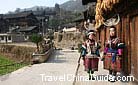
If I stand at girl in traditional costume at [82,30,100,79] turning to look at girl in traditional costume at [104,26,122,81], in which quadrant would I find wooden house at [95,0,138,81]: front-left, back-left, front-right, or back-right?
front-left

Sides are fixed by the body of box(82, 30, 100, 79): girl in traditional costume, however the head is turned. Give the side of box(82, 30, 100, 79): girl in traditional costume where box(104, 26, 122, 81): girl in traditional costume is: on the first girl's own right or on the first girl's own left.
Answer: on the first girl's own left

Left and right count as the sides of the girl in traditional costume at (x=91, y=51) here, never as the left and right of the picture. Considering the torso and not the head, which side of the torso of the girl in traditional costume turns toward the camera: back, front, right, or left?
front

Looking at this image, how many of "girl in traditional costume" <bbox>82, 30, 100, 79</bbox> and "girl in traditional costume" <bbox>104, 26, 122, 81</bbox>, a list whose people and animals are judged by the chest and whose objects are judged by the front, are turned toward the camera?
2

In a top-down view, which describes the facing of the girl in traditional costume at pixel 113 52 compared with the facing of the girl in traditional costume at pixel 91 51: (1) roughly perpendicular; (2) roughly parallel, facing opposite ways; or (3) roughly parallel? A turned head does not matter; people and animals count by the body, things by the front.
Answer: roughly parallel

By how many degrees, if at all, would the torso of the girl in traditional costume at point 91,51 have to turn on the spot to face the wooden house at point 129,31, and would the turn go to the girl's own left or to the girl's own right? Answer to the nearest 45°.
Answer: approximately 90° to the girl's own left

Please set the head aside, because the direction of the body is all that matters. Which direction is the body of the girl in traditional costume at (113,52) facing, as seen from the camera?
toward the camera
